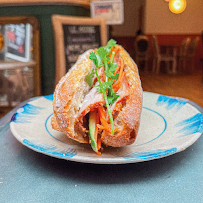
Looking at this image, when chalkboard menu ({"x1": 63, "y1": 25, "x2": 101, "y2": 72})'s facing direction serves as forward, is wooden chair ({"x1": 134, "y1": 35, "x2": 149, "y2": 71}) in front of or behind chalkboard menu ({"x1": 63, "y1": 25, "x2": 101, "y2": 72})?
behind

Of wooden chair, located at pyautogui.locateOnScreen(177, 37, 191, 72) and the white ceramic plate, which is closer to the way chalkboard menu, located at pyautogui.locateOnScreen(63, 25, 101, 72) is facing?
the white ceramic plate

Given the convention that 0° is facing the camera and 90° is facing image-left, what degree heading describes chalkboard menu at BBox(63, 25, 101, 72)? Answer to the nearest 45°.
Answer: approximately 0°

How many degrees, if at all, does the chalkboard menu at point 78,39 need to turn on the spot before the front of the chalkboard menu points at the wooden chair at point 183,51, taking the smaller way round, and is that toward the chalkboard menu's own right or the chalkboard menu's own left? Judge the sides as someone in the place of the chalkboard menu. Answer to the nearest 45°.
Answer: approximately 135° to the chalkboard menu's own left

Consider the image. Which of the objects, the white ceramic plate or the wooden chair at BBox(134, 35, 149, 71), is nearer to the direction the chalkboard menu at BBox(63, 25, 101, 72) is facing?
the white ceramic plate

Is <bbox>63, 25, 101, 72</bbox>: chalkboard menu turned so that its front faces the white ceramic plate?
yes
